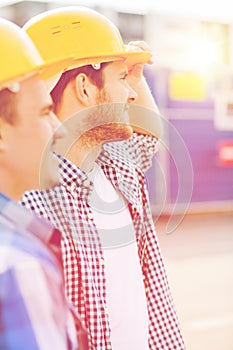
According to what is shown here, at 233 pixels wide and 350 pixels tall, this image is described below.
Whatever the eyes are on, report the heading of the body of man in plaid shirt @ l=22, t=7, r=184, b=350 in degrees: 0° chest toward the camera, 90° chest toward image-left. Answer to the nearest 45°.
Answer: approximately 315°

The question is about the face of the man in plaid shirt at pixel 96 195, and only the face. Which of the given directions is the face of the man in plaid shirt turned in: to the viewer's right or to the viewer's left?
to the viewer's right

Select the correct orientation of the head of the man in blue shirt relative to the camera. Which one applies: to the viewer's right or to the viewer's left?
to the viewer's right

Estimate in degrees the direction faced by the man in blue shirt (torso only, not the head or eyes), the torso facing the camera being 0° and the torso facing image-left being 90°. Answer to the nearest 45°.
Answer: approximately 270°
